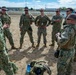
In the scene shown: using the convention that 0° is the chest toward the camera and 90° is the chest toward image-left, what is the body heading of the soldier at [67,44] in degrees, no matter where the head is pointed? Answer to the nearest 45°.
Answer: approximately 90°
